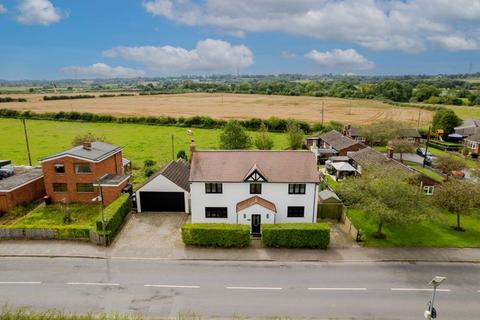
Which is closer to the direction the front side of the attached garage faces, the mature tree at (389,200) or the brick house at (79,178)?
the mature tree

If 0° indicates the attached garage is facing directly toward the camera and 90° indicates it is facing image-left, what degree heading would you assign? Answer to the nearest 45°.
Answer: approximately 0°

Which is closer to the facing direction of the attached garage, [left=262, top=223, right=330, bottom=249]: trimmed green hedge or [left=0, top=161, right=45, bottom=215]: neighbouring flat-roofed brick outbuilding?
the trimmed green hedge

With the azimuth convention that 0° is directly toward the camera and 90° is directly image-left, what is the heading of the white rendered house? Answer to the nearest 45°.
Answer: approximately 0°

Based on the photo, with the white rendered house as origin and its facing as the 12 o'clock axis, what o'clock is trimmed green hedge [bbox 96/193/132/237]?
The trimmed green hedge is roughly at 3 o'clock from the white rendered house.

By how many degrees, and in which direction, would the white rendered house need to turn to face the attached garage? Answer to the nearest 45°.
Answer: approximately 90° to its right

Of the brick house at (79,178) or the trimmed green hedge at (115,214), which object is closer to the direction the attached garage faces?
the trimmed green hedge

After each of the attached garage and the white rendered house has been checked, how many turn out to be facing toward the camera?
2

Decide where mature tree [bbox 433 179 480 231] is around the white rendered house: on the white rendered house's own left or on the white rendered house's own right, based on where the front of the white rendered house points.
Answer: on the white rendered house's own left

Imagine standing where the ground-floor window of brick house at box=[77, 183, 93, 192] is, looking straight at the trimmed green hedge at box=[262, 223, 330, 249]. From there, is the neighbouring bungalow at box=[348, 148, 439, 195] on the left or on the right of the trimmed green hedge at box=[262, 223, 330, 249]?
left

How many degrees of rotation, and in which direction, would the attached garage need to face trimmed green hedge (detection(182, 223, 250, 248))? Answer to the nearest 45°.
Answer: approximately 45° to its left

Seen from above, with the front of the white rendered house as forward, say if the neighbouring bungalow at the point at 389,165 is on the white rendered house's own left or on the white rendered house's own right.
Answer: on the white rendered house's own left
